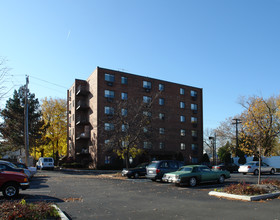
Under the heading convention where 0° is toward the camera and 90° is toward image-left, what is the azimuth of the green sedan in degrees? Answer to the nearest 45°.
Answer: approximately 45°

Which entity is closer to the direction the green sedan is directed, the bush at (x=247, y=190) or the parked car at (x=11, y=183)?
the parked car
